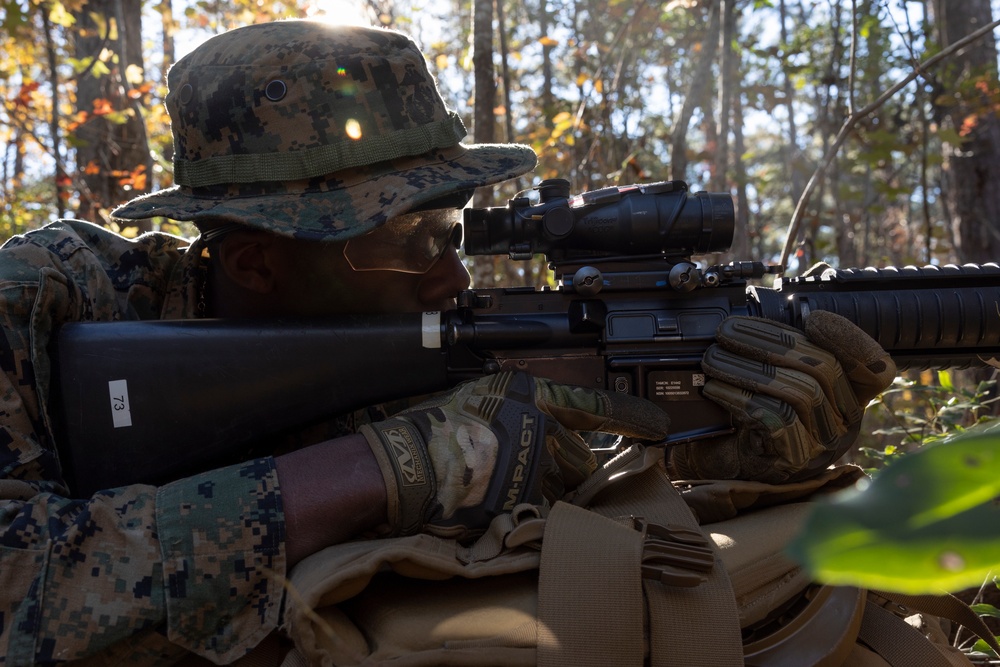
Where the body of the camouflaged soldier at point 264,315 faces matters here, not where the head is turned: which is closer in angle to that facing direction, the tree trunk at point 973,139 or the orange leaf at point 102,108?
the tree trunk

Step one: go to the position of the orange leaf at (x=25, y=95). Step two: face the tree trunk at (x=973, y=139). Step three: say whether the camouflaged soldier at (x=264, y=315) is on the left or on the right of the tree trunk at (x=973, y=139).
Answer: right

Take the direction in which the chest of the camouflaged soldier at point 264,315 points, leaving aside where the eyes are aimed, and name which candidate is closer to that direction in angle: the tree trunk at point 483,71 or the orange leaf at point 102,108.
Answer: the tree trunk

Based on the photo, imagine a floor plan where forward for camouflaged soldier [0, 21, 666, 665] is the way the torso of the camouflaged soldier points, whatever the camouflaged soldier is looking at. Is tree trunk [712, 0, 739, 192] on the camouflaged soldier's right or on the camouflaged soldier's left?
on the camouflaged soldier's left

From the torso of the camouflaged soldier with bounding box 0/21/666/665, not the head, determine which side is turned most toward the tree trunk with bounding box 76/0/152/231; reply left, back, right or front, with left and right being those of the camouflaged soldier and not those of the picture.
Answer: left

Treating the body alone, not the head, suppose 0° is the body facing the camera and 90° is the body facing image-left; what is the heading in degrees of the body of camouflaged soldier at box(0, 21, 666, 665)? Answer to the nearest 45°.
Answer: approximately 270°

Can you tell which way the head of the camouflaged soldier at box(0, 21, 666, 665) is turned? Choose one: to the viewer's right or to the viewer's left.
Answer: to the viewer's right

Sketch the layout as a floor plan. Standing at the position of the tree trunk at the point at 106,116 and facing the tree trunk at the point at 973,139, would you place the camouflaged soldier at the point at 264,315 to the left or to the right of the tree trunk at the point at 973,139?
right

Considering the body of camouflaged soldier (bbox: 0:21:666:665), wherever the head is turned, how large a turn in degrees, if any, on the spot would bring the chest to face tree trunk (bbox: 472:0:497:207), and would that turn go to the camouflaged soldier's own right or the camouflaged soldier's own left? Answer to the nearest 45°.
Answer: approximately 90° to the camouflaged soldier's own left

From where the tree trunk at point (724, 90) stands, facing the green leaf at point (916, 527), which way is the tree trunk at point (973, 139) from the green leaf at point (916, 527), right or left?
left

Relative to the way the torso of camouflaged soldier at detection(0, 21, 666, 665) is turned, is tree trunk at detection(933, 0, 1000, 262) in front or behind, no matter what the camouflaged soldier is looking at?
in front

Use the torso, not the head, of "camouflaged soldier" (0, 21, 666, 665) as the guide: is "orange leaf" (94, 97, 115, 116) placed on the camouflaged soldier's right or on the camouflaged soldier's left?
on the camouflaged soldier's left

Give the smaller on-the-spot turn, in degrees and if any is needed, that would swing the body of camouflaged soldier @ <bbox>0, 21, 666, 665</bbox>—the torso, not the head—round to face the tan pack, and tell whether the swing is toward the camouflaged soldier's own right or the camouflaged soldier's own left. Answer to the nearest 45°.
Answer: approximately 45° to the camouflaged soldier's own right
